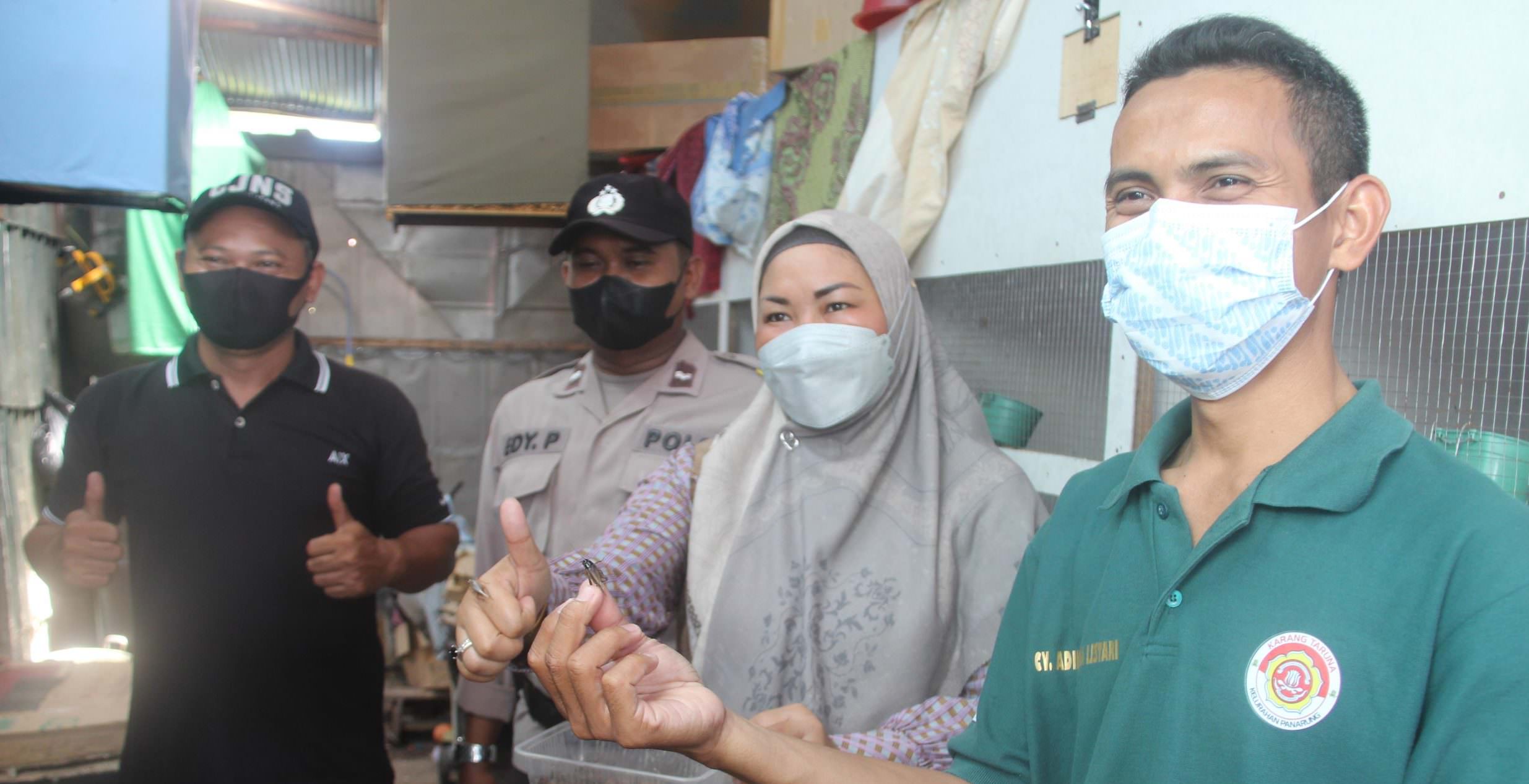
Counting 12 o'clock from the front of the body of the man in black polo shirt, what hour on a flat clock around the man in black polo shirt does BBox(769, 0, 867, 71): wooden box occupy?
The wooden box is roughly at 8 o'clock from the man in black polo shirt.

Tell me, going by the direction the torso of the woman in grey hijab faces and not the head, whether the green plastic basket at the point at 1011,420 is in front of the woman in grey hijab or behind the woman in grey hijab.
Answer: behind

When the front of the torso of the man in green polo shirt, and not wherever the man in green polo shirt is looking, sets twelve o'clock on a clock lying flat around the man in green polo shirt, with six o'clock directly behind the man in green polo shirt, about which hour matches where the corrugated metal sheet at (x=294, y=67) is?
The corrugated metal sheet is roughly at 3 o'clock from the man in green polo shirt.

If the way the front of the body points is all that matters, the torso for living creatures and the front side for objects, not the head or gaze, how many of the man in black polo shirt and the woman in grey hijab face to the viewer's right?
0

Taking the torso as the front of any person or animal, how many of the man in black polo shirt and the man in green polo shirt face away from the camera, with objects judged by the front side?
0

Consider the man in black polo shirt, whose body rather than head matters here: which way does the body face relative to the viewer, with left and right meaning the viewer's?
facing the viewer

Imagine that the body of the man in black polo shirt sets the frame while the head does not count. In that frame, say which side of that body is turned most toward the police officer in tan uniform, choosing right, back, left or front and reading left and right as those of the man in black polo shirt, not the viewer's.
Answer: left

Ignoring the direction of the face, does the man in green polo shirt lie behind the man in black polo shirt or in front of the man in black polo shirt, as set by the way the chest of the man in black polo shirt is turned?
in front

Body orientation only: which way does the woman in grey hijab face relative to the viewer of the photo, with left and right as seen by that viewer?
facing the viewer and to the left of the viewer

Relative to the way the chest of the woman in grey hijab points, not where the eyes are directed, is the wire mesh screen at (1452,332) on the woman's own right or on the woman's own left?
on the woman's own left
